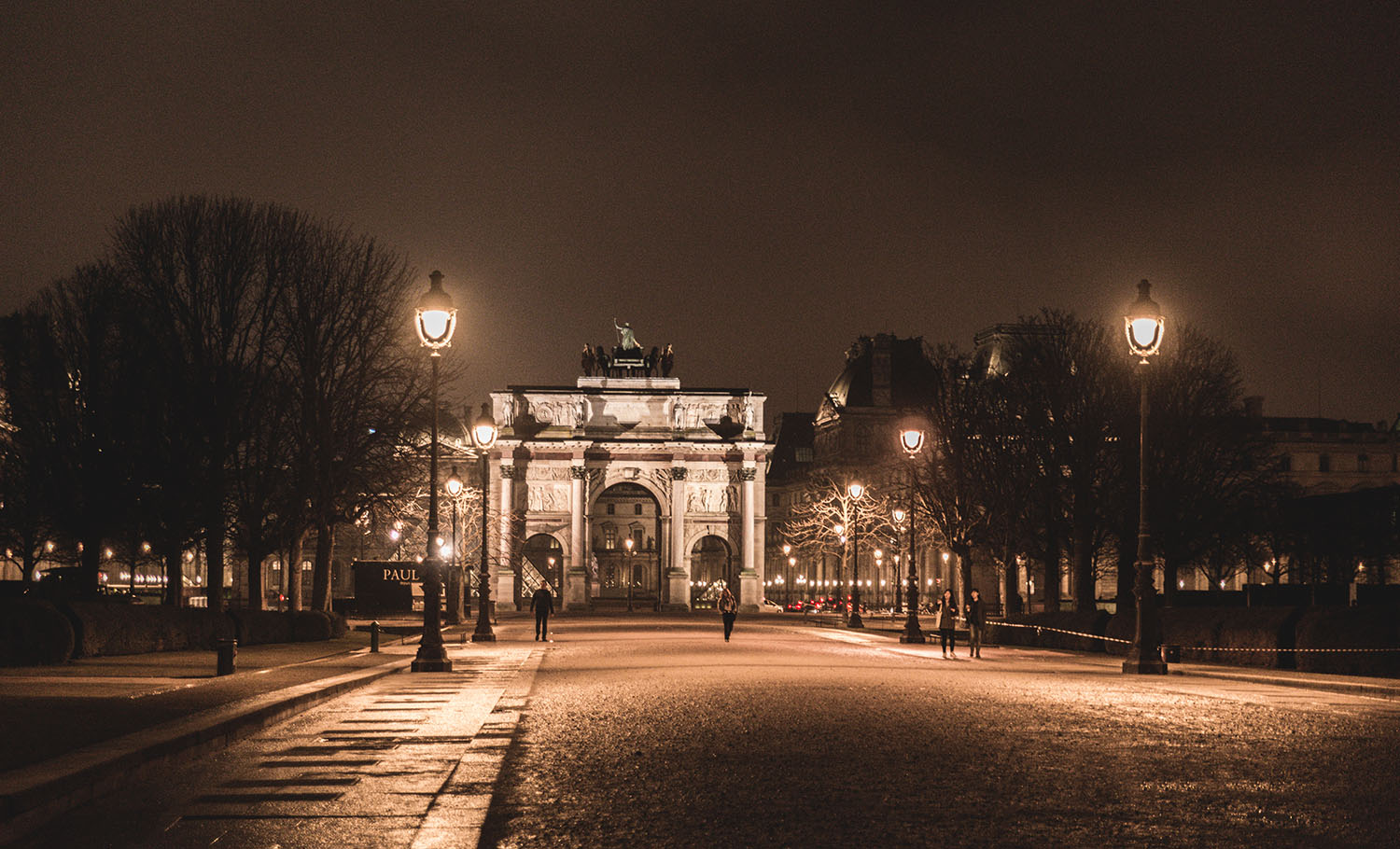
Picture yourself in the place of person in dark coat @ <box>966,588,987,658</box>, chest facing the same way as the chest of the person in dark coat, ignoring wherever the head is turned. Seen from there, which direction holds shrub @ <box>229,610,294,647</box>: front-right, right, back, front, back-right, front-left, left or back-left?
right

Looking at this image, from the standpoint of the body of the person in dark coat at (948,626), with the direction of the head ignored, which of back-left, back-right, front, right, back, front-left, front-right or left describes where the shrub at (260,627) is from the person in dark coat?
right

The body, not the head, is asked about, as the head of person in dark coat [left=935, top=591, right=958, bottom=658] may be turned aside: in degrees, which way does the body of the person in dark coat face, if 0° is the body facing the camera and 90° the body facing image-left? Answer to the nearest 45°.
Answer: approximately 0°

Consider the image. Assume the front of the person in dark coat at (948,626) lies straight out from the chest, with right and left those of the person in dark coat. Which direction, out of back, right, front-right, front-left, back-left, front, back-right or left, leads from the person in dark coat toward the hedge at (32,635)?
front-right

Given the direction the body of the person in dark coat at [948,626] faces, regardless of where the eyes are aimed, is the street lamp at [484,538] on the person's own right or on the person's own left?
on the person's own right

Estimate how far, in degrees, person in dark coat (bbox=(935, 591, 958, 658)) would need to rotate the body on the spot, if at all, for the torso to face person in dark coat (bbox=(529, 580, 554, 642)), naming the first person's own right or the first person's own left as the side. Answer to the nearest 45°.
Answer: approximately 135° to the first person's own right

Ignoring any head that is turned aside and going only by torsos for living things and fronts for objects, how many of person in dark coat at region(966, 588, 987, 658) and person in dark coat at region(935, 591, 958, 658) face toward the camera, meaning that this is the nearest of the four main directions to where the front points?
2

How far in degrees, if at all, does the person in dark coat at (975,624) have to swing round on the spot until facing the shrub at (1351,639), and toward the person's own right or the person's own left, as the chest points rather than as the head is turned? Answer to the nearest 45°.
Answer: approximately 45° to the person's own left

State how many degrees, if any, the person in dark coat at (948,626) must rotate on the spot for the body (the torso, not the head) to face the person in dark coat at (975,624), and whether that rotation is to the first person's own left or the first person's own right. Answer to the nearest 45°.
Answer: approximately 135° to the first person's own left

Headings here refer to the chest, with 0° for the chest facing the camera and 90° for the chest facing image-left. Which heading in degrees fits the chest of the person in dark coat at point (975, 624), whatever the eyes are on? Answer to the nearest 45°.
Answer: approximately 0°

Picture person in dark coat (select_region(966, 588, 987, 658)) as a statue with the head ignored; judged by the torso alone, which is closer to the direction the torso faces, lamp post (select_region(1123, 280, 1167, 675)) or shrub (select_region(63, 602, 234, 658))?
the lamp post
